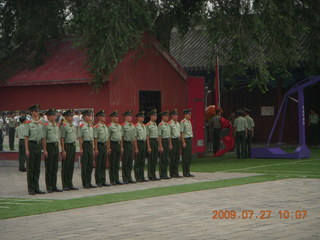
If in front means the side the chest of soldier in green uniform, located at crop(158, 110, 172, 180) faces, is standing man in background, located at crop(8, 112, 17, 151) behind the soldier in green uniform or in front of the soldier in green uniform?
behind

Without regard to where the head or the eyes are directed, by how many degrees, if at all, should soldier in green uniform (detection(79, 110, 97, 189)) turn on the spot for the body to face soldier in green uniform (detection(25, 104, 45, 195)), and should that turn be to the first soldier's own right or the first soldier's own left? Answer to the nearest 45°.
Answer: approximately 90° to the first soldier's own right

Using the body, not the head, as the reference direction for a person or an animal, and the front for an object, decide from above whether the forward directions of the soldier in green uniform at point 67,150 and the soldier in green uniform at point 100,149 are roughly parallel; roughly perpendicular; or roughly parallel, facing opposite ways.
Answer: roughly parallel

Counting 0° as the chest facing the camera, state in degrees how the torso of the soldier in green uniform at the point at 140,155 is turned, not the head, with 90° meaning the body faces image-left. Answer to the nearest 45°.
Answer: approximately 315°

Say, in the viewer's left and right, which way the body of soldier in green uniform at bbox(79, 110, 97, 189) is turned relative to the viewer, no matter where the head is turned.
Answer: facing the viewer and to the right of the viewer

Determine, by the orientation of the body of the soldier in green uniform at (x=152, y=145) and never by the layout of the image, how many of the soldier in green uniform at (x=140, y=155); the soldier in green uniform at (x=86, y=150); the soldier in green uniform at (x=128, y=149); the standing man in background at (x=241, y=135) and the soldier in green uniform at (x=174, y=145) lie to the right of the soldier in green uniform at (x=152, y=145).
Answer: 3

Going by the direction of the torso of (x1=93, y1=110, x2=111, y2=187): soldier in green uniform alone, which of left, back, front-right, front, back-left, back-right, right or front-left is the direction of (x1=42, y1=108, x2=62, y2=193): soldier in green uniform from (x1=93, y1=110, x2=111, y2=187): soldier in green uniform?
right

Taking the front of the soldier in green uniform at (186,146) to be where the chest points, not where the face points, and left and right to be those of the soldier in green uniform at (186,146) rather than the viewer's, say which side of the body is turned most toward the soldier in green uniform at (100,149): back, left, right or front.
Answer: right

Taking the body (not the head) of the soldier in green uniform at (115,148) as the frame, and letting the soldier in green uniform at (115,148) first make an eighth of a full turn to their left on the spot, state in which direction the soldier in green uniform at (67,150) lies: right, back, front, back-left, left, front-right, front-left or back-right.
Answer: back-right

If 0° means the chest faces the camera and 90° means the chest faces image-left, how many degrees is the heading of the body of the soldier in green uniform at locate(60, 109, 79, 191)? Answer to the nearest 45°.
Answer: approximately 315°

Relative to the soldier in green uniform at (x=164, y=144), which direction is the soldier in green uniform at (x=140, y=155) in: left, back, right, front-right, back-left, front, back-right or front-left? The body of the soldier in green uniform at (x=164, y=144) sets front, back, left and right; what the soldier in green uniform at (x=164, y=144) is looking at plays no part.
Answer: right

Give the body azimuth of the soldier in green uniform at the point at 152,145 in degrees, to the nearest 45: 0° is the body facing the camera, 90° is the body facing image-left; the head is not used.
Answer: approximately 315°

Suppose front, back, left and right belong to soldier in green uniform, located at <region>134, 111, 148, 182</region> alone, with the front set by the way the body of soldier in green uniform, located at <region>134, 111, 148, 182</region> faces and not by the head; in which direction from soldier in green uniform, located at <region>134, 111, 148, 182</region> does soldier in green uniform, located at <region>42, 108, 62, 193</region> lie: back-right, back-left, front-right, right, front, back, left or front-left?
right
